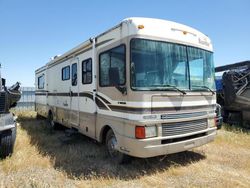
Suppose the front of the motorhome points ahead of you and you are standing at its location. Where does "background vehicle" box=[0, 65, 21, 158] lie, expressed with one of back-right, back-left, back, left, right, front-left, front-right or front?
back-right

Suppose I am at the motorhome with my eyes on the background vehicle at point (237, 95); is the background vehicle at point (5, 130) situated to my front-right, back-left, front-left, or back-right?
back-right

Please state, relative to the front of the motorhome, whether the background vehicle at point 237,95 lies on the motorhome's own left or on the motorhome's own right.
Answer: on the motorhome's own left

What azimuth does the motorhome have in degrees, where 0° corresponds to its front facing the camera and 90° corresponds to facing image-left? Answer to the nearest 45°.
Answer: approximately 315°
